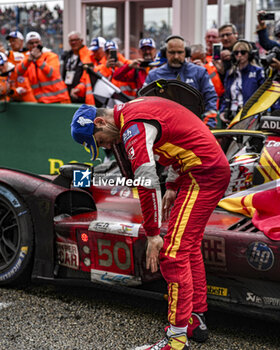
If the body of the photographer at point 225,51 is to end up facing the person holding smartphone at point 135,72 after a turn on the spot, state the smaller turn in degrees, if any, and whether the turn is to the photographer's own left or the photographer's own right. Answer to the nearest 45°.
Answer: approximately 45° to the photographer's own right

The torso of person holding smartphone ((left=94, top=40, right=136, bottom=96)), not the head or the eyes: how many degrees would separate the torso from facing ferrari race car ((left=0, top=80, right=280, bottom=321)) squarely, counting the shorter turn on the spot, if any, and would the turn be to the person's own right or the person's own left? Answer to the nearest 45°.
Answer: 0° — they already face it

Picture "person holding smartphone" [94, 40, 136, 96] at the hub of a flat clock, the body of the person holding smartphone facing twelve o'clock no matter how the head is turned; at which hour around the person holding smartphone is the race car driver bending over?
The race car driver bending over is roughly at 12 o'clock from the person holding smartphone.

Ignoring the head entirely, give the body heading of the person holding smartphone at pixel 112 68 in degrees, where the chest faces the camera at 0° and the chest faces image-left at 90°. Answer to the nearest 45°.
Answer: approximately 0°

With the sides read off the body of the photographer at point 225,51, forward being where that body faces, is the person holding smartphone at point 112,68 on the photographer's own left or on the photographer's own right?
on the photographer's own right

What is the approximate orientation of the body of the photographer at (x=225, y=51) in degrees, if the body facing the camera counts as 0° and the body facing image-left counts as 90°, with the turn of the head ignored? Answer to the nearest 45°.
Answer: approximately 45°

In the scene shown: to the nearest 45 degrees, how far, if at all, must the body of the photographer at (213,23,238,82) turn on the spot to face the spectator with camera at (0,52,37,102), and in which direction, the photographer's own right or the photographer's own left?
approximately 45° to the photographer's own right

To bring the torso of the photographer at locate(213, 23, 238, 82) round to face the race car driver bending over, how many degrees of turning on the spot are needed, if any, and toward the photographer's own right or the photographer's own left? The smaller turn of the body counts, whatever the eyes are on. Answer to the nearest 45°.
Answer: approximately 45° to the photographer's own left

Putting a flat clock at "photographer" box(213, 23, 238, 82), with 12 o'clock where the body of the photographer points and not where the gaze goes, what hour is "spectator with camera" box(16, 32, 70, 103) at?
The spectator with camera is roughly at 2 o'clock from the photographer.
